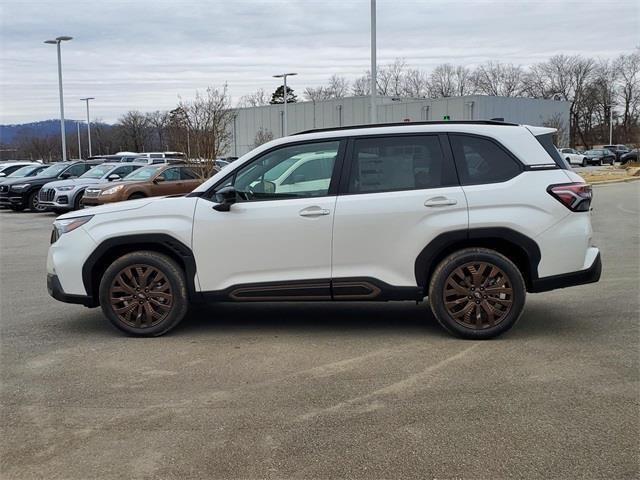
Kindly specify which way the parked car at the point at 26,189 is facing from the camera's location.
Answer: facing the viewer and to the left of the viewer

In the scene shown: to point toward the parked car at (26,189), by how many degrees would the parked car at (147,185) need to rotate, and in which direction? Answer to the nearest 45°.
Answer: approximately 90° to its right

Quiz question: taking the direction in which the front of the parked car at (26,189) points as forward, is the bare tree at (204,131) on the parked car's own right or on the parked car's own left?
on the parked car's own left

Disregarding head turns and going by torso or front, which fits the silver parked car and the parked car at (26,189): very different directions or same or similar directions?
same or similar directions

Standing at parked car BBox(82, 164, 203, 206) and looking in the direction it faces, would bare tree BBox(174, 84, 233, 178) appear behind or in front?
behind

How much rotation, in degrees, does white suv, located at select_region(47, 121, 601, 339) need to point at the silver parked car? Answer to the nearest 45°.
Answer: approximately 45° to its right

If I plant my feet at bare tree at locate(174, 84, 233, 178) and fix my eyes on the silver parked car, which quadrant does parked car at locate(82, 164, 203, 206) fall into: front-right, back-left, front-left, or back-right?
front-left

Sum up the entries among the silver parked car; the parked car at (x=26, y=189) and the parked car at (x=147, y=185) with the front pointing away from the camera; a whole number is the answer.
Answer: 0

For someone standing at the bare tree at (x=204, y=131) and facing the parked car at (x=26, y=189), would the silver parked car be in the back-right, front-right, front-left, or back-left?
front-left

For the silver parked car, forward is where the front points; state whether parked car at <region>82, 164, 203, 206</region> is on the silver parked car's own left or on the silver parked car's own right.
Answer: on the silver parked car's own left

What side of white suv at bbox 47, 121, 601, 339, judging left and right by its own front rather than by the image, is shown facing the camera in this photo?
left

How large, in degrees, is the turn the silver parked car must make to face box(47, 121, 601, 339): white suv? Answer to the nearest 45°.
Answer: approximately 45° to its left

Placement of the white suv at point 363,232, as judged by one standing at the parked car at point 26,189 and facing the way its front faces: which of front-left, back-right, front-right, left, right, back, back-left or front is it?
front-left

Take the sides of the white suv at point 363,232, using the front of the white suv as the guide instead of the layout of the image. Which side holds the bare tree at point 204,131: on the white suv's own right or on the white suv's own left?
on the white suv's own right
